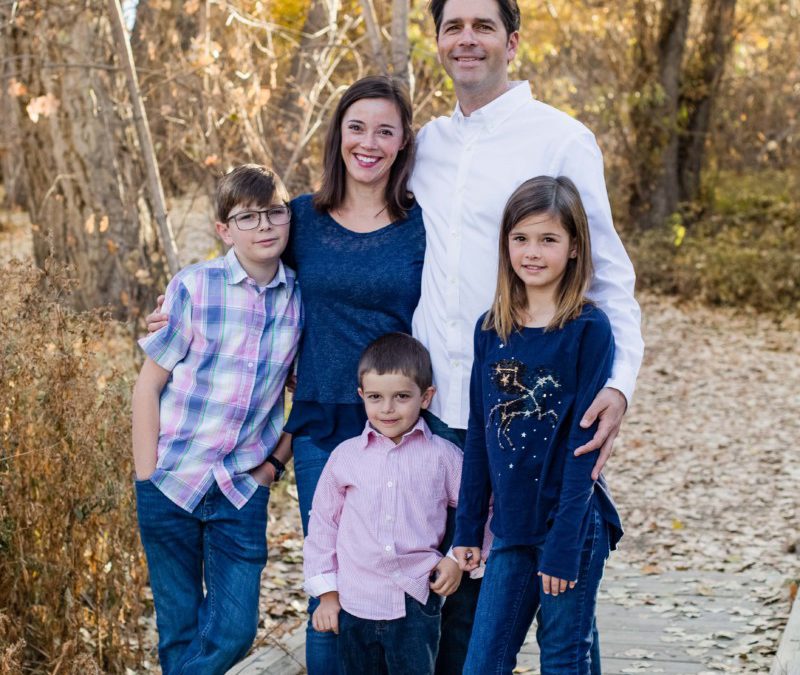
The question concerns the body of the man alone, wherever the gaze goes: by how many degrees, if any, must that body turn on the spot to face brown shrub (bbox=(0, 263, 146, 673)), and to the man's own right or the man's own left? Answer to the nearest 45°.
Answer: approximately 45° to the man's own right

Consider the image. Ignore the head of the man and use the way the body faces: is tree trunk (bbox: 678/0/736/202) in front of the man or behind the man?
behind

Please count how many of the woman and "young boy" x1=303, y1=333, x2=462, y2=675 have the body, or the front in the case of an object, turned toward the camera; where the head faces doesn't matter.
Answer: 2

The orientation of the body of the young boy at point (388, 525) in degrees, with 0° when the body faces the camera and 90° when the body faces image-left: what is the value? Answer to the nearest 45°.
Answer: approximately 0°

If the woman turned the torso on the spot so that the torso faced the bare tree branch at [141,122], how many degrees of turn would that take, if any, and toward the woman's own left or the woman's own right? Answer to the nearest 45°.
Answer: approximately 135° to the woman's own right

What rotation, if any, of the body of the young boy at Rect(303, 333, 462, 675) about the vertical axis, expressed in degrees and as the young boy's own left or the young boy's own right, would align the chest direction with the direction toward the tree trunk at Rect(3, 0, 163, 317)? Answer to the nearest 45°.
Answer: approximately 135° to the young boy's own right

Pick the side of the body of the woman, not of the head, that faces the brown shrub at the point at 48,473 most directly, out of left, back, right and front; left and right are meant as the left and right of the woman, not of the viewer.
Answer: right
